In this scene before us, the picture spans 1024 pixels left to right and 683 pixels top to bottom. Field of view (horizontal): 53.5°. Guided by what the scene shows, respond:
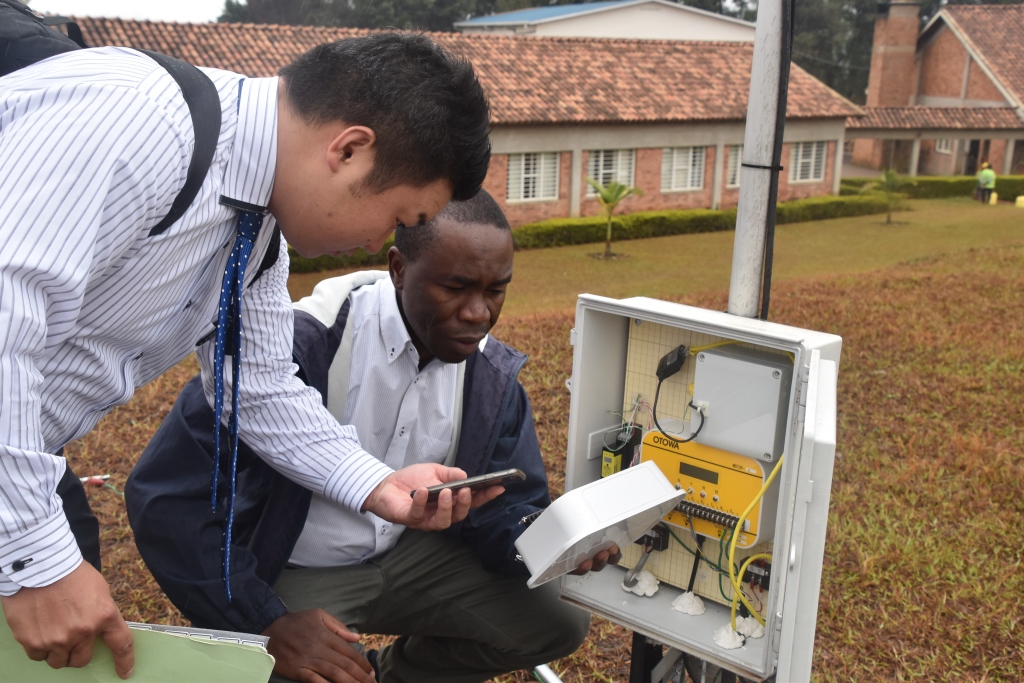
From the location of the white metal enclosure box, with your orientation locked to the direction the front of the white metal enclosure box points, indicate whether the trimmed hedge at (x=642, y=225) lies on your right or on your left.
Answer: on your right

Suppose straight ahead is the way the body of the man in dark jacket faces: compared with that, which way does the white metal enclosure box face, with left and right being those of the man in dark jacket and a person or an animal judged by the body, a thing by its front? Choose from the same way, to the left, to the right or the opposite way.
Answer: to the right

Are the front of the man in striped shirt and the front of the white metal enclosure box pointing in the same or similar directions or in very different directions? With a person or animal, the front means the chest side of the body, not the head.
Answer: very different directions

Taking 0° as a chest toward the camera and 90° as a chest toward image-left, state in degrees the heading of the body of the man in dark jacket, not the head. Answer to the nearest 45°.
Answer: approximately 315°

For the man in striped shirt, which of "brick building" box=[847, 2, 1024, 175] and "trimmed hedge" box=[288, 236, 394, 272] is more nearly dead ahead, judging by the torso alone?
the brick building

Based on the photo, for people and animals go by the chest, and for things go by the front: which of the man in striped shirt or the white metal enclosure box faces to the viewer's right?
the man in striped shirt

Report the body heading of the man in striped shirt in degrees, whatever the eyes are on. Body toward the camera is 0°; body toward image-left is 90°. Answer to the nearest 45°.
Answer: approximately 270°

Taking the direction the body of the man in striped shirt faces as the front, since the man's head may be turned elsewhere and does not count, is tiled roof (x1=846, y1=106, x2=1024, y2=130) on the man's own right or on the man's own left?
on the man's own left

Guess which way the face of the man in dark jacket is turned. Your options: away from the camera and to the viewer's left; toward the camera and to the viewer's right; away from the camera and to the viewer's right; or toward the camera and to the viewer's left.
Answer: toward the camera and to the viewer's right

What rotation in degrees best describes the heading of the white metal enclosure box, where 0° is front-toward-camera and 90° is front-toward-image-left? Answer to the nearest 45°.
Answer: approximately 45°

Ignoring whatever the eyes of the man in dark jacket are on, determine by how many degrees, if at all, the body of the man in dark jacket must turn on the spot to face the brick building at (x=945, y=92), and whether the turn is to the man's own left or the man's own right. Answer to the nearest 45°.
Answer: approximately 90° to the man's own left
